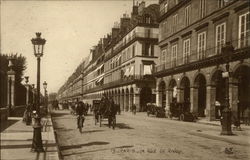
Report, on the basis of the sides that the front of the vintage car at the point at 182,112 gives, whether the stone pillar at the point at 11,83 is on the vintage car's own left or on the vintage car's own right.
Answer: on the vintage car's own right

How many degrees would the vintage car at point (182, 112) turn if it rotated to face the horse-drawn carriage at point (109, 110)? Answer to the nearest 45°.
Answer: approximately 45° to its right
